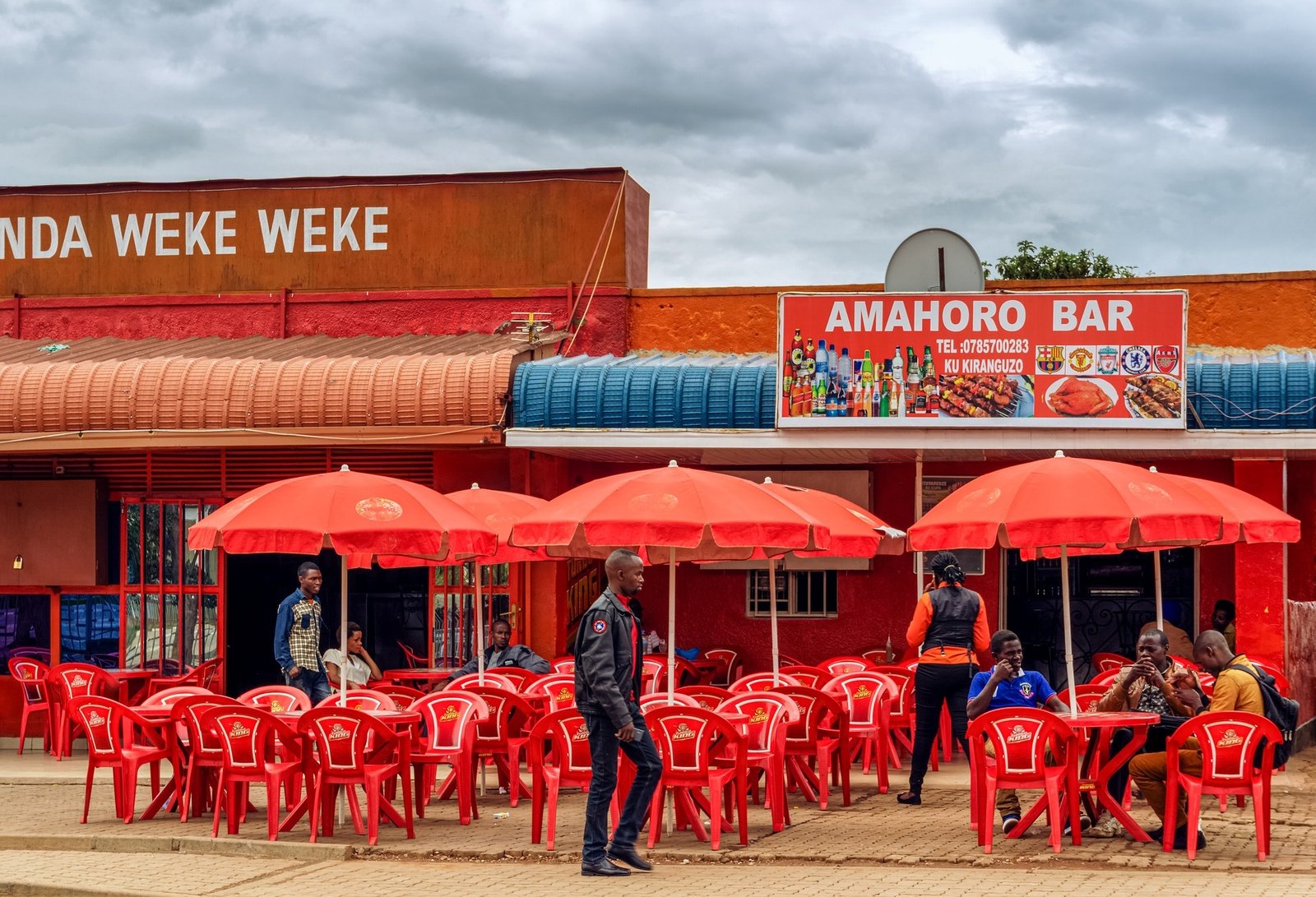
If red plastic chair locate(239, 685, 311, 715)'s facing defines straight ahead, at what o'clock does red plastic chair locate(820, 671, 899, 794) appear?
red plastic chair locate(820, 671, 899, 794) is roughly at 9 o'clock from red plastic chair locate(239, 685, 311, 715).

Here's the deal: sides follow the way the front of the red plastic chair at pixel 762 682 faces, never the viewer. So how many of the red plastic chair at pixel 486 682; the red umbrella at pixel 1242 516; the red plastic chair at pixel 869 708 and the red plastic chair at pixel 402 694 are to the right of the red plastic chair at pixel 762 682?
2

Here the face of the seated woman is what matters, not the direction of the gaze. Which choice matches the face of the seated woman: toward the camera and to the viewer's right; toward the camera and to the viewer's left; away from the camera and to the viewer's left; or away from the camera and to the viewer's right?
toward the camera and to the viewer's right

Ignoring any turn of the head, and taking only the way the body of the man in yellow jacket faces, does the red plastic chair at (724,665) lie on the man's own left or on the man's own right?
on the man's own right

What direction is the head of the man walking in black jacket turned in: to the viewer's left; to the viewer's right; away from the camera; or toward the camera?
to the viewer's right

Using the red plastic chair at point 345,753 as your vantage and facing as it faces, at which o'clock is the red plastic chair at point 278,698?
the red plastic chair at point 278,698 is roughly at 10 o'clock from the red plastic chair at point 345,753.

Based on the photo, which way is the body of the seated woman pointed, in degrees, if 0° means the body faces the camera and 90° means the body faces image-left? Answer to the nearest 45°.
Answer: approximately 315°

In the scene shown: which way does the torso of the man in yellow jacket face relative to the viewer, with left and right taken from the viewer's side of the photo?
facing to the left of the viewer

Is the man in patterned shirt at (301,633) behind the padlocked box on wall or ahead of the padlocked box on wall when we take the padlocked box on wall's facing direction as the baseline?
ahead

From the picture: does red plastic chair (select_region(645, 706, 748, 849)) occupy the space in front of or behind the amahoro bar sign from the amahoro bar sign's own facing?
in front

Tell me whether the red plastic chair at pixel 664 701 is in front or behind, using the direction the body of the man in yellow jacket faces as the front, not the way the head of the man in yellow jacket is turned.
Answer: in front

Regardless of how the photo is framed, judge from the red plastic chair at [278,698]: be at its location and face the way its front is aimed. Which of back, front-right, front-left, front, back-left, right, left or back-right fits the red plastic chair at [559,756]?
front-left
